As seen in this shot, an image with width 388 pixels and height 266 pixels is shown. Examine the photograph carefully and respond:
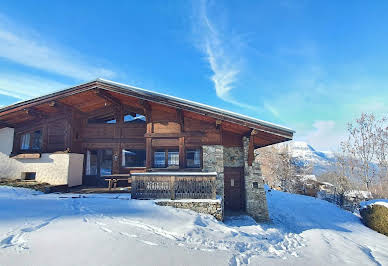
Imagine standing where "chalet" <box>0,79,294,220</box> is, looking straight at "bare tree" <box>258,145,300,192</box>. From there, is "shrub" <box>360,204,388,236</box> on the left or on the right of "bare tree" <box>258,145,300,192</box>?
right

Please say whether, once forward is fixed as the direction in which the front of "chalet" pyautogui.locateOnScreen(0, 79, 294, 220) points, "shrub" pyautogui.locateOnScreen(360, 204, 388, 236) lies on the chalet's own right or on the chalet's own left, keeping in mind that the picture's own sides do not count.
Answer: on the chalet's own left

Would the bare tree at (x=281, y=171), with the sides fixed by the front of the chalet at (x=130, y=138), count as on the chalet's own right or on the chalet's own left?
on the chalet's own left

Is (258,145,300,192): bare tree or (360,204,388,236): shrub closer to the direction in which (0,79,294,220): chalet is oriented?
the shrub

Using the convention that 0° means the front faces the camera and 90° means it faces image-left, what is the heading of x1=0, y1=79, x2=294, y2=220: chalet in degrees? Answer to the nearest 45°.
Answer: approximately 0°

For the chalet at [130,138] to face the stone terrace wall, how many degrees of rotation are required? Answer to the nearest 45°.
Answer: approximately 45° to its left
